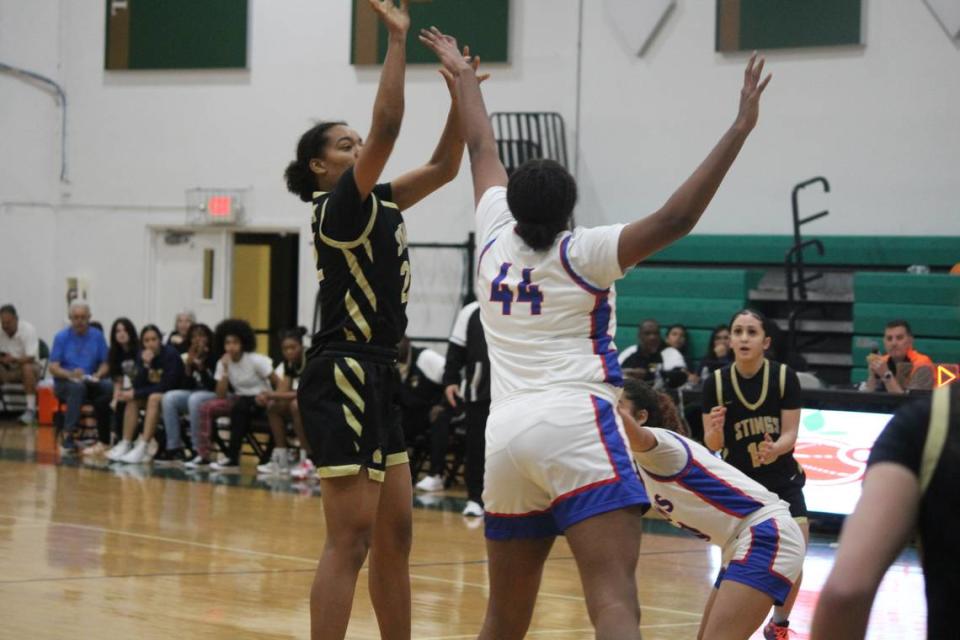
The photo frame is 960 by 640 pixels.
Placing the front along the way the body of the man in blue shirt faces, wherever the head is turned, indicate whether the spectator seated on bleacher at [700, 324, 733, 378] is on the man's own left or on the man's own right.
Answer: on the man's own left

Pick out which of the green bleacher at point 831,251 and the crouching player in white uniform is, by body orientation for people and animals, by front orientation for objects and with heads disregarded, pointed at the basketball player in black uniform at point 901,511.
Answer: the green bleacher

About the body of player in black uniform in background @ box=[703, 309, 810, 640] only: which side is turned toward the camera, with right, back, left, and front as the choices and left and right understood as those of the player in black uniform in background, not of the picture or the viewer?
front

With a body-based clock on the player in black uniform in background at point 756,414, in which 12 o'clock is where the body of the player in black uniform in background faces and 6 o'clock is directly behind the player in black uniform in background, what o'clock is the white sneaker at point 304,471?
The white sneaker is roughly at 5 o'clock from the player in black uniform in background.

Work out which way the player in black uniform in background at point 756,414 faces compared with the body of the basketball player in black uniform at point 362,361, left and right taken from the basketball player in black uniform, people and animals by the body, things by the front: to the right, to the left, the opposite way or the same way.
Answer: to the right

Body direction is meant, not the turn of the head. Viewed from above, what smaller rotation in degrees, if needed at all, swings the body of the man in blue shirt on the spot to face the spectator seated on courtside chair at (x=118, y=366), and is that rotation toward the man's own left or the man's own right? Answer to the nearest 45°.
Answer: approximately 45° to the man's own left

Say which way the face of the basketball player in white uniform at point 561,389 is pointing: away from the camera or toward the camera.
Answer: away from the camera

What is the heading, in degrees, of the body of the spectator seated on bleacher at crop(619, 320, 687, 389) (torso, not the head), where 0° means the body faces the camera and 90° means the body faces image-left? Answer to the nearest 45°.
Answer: approximately 0°

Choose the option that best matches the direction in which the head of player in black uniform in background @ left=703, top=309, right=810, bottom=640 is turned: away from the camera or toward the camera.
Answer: toward the camera

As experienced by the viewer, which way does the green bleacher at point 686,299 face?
facing the viewer

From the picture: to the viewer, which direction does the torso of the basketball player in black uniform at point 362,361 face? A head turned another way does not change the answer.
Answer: to the viewer's right

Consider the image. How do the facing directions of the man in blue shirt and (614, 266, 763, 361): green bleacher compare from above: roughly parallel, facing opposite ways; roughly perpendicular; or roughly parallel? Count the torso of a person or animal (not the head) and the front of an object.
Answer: roughly parallel

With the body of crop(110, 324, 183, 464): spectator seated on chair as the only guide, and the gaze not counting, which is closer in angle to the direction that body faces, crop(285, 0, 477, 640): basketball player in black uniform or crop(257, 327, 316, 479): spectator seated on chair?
the basketball player in black uniform

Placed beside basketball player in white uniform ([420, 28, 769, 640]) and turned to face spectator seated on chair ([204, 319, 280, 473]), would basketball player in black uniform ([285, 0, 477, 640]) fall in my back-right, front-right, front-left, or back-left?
front-left

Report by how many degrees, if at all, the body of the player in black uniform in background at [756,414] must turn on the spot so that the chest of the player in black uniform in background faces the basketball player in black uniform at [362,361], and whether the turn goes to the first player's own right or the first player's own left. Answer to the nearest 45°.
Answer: approximately 45° to the first player's own right

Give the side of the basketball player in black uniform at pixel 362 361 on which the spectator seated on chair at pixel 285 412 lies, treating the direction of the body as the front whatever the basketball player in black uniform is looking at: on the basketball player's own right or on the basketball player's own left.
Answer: on the basketball player's own left

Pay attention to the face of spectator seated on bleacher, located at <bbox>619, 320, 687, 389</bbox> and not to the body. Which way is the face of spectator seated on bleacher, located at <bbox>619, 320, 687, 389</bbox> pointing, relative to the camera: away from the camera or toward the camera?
toward the camera
